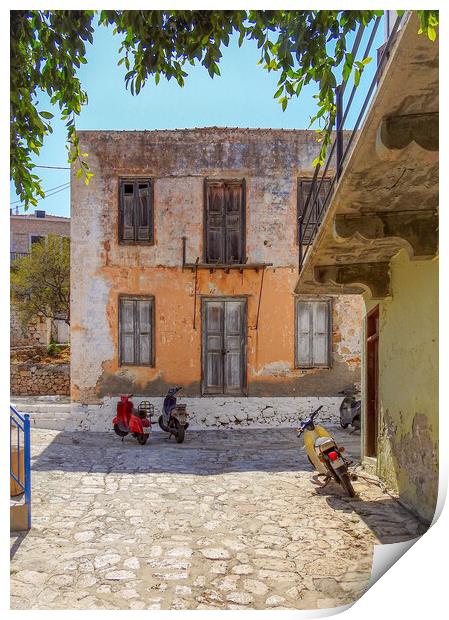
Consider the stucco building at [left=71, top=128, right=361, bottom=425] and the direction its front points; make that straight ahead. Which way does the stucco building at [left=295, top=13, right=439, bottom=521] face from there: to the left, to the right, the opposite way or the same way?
to the right

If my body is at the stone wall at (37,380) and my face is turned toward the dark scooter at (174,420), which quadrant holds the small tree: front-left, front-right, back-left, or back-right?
back-left

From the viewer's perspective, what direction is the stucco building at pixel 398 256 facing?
to the viewer's left

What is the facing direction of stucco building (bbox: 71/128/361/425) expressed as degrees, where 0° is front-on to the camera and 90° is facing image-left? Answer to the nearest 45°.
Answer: approximately 0°

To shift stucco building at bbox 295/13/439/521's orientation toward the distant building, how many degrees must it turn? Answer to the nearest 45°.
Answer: approximately 45° to its right

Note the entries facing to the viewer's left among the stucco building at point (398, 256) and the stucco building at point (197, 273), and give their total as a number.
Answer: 1

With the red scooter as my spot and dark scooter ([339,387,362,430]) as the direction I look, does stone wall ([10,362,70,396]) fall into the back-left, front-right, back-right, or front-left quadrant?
back-left
